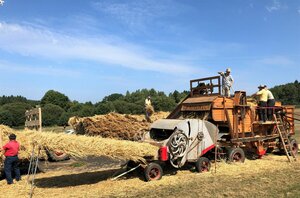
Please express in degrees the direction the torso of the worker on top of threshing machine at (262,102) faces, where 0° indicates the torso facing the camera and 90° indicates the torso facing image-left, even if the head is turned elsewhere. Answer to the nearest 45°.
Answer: approximately 135°

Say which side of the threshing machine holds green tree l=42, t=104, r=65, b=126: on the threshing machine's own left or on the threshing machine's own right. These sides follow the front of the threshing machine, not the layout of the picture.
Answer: on the threshing machine's own right

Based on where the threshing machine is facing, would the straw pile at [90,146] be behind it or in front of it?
in front

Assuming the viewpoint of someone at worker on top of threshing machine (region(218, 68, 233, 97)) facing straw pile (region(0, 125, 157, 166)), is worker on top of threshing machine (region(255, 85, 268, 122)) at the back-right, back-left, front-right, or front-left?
back-left

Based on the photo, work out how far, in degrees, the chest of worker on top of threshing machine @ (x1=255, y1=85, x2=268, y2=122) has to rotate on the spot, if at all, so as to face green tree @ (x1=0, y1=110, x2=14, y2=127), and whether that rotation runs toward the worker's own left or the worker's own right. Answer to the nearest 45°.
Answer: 0° — they already face it

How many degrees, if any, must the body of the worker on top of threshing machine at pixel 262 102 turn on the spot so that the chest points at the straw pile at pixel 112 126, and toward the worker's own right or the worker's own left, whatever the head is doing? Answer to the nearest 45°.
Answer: approximately 45° to the worker's own left

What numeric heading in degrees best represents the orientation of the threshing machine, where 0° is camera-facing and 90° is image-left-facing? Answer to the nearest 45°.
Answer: approximately 45°
